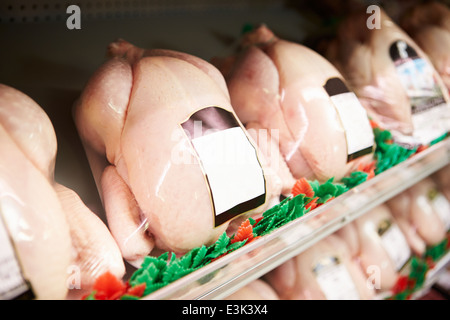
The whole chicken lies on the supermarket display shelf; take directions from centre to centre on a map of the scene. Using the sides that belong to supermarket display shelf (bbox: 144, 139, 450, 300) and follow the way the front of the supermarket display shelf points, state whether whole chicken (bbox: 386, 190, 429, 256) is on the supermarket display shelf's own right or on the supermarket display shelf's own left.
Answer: on the supermarket display shelf's own left

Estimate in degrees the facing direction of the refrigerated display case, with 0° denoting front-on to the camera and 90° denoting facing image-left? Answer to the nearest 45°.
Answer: approximately 315°

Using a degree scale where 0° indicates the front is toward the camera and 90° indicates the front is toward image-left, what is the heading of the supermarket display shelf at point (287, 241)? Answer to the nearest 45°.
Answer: approximately 315°
